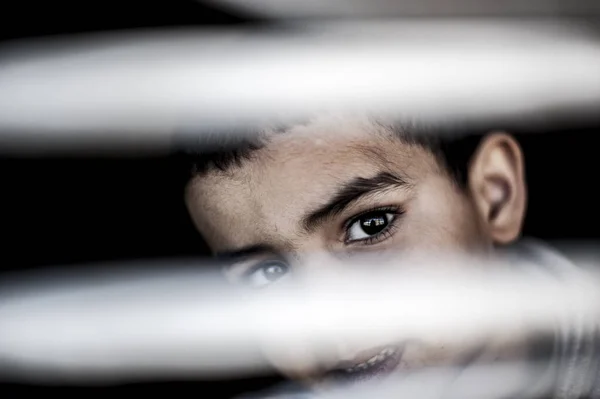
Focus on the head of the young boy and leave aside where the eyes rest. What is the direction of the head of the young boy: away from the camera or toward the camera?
toward the camera
